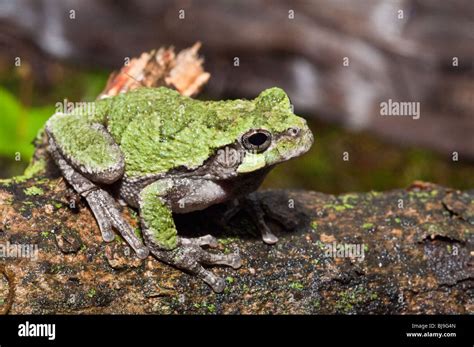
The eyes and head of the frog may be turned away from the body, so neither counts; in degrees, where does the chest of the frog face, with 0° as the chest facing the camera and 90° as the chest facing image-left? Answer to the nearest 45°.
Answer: approximately 270°
